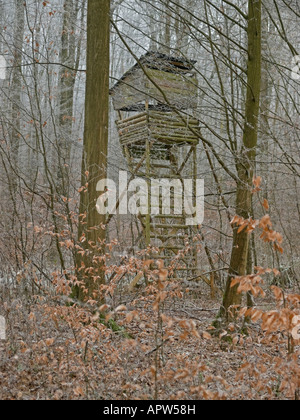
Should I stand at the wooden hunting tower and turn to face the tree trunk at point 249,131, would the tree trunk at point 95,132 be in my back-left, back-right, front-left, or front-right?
front-right

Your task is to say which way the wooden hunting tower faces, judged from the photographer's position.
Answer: facing the viewer and to the right of the viewer

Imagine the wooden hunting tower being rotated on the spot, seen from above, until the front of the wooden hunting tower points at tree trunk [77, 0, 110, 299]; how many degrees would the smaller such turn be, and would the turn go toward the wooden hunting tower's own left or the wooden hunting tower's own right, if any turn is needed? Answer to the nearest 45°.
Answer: approximately 45° to the wooden hunting tower's own right

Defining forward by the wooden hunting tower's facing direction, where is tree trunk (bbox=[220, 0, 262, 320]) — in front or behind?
in front
